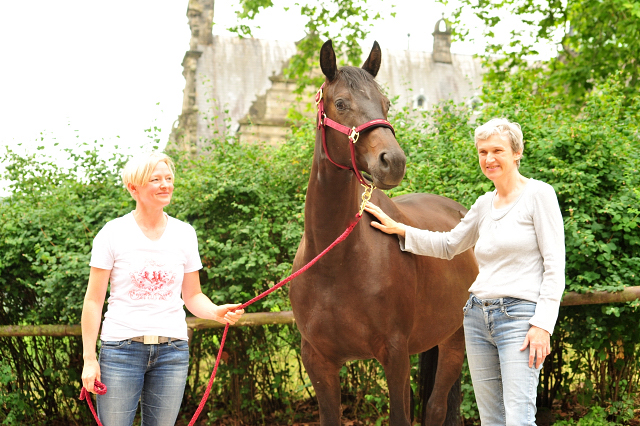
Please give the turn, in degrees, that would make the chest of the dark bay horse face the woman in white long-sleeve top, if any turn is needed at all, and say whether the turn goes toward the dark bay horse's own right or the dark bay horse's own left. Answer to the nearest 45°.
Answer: approximately 90° to the dark bay horse's own left

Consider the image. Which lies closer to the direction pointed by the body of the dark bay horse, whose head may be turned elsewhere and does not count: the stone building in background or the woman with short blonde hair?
the woman with short blonde hair

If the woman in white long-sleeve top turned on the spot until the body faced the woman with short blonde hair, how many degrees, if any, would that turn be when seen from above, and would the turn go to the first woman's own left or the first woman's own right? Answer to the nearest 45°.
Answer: approximately 45° to the first woman's own right

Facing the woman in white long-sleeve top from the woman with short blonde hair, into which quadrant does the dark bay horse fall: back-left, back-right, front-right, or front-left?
front-left

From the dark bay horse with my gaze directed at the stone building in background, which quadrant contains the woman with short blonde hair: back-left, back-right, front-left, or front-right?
back-left

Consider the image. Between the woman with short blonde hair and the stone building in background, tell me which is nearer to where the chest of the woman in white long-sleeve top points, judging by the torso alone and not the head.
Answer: the woman with short blonde hair

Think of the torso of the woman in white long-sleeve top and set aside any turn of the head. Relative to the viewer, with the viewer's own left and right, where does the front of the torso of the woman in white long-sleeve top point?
facing the viewer and to the left of the viewer

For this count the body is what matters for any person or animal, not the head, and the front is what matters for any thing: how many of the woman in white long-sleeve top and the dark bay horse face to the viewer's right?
0

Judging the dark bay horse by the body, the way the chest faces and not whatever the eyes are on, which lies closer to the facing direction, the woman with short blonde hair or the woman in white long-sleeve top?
the woman with short blonde hair

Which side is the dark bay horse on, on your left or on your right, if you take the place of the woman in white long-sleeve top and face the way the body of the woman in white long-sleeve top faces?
on your right

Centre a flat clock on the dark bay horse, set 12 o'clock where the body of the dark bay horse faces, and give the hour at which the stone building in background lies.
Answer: The stone building in background is roughly at 4 o'clock from the dark bay horse.
